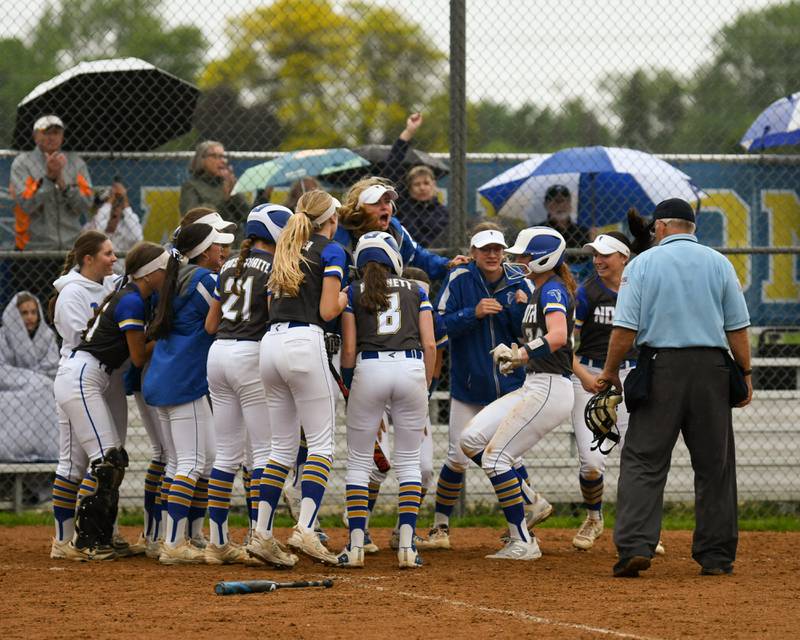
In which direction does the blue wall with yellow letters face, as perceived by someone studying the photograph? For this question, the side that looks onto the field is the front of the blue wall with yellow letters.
facing the viewer

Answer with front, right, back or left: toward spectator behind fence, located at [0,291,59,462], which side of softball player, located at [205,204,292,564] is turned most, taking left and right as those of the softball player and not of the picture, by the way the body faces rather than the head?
left

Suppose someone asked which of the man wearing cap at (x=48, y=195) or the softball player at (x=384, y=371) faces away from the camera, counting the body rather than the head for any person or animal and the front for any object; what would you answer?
the softball player

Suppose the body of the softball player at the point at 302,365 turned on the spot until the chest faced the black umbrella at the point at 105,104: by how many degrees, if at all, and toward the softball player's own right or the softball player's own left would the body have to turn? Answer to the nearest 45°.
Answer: approximately 90° to the softball player's own left

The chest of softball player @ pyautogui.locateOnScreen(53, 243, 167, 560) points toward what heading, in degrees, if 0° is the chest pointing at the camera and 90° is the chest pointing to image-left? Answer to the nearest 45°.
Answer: approximately 270°

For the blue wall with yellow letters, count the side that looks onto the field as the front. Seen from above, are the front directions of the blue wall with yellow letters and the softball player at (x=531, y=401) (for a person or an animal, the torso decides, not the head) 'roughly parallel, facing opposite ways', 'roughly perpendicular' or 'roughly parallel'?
roughly perpendicular

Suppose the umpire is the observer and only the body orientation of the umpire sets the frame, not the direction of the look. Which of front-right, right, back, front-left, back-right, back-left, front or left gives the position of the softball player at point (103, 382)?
left

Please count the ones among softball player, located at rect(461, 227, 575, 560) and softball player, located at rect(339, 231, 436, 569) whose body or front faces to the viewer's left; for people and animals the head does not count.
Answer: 1

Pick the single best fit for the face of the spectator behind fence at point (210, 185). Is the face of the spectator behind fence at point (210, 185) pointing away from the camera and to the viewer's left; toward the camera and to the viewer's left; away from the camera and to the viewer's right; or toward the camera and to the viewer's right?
toward the camera and to the viewer's right

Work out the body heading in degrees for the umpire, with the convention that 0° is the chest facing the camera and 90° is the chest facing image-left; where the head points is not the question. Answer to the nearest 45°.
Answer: approximately 180°

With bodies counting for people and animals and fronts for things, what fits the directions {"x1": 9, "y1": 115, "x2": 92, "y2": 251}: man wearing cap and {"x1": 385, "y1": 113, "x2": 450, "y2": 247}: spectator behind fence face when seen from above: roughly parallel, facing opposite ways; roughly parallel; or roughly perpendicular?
roughly parallel

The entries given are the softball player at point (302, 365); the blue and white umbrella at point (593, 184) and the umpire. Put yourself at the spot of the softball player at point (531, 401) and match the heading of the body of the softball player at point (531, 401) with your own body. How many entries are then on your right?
1

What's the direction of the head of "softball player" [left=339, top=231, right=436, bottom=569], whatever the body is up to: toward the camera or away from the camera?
away from the camera

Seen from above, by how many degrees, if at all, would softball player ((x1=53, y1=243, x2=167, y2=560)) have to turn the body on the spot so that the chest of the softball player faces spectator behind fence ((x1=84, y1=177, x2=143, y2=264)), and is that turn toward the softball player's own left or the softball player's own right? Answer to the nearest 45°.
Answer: approximately 90° to the softball player's own left

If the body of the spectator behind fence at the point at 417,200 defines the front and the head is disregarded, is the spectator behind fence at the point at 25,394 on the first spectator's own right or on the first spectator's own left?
on the first spectator's own right

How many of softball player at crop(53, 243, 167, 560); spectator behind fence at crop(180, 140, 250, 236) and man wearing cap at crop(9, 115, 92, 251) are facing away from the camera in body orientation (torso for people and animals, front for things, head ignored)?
0

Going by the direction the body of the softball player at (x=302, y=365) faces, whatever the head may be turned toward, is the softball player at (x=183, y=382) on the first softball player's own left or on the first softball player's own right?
on the first softball player's own left

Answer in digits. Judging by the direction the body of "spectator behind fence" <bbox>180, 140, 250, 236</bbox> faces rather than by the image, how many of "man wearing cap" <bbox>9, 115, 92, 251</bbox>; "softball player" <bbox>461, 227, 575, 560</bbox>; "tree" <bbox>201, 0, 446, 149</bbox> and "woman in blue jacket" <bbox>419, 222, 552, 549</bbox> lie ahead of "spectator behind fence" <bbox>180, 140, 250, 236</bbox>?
2
